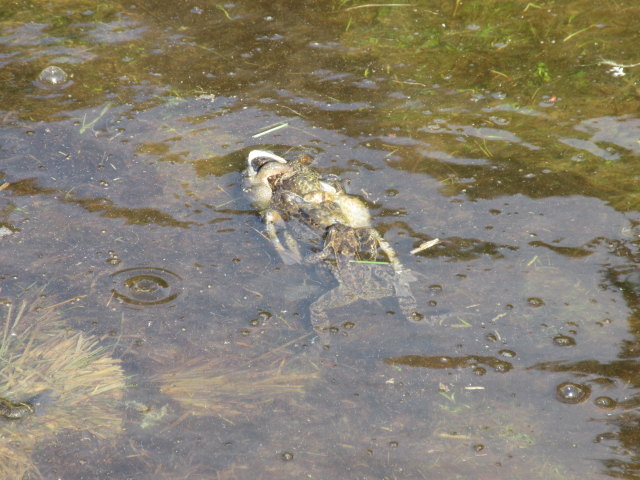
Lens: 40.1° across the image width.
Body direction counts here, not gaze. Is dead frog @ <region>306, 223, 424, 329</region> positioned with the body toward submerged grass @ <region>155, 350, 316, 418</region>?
no

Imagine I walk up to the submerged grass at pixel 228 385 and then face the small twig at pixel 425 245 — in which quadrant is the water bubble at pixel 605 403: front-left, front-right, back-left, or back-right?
front-right

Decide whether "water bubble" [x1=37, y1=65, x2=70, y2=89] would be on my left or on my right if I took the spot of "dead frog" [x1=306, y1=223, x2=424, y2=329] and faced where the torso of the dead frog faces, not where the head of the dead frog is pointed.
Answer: on my left

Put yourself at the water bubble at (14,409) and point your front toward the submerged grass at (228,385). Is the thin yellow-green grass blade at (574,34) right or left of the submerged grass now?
left

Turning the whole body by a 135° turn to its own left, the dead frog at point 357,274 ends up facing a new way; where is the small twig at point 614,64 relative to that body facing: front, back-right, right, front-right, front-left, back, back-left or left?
back

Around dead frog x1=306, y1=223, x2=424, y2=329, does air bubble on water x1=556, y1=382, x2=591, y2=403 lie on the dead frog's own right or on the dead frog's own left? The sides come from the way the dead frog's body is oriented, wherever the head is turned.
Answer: on the dead frog's own right

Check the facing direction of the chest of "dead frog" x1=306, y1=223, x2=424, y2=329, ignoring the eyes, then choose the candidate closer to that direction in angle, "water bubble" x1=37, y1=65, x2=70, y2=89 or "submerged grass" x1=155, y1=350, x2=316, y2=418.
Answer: the water bubble

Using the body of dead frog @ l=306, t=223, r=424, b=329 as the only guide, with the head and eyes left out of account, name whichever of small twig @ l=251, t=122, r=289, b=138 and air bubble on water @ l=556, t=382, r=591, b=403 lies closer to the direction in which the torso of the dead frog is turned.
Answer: the small twig

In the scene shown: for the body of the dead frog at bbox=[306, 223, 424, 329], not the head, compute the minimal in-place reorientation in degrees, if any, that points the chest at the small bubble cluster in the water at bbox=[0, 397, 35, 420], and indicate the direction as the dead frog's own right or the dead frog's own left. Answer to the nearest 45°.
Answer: approximately 135° to the dead frog's own left

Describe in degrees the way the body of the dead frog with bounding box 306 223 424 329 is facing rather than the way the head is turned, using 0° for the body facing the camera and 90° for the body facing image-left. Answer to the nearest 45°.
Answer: approximately 180°

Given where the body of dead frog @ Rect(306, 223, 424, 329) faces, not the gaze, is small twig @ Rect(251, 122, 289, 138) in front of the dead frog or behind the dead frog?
in front

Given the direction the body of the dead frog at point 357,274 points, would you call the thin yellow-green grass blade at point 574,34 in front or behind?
in front

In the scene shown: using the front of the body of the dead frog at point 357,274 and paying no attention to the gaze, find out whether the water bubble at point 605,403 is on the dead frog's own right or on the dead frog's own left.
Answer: on the dead frog's own right
